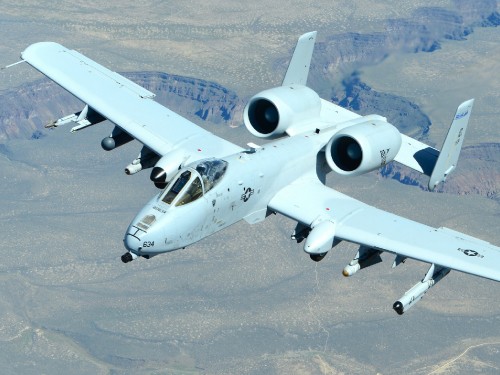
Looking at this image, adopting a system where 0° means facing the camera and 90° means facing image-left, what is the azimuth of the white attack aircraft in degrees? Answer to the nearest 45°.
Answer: approximately 45°
